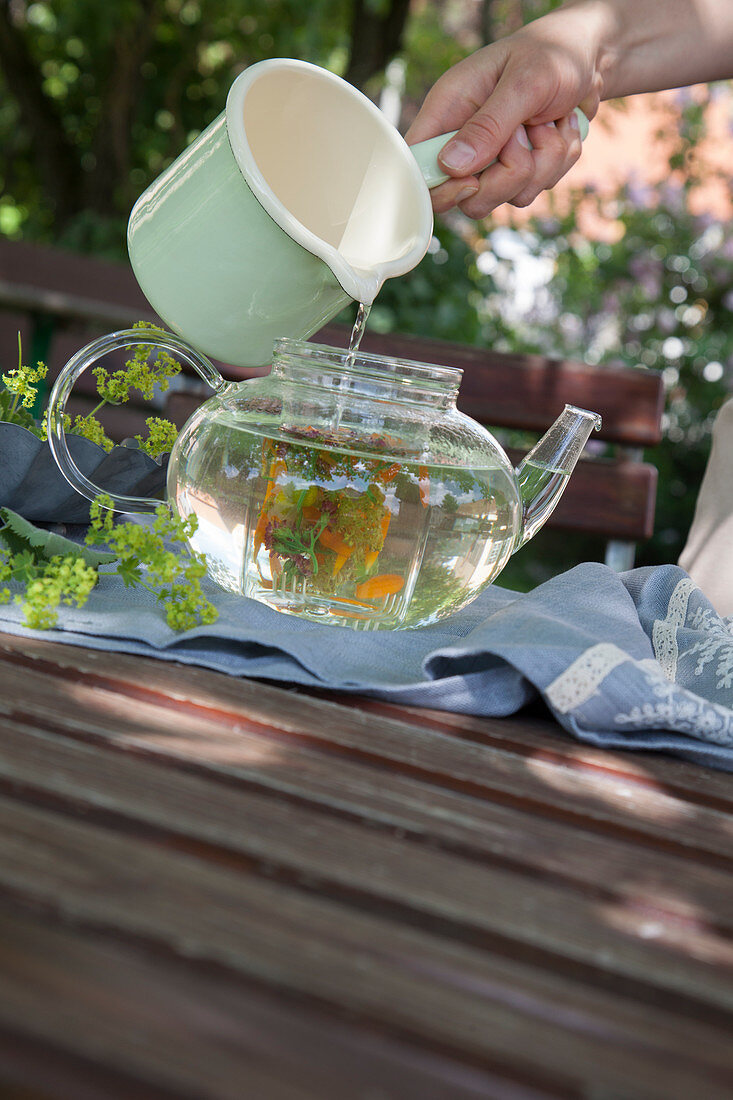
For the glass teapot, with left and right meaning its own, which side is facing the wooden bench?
left

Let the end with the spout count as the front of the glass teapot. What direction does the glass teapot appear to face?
to the viewer's right
